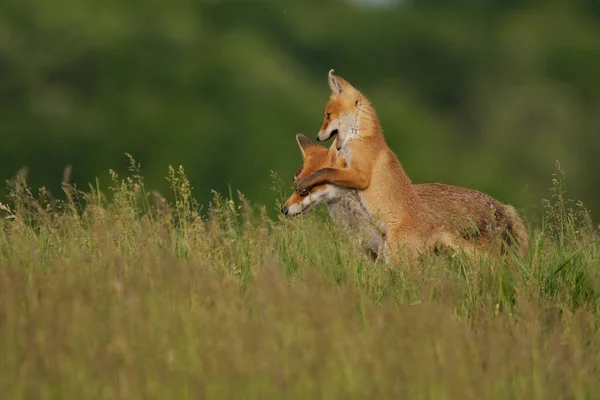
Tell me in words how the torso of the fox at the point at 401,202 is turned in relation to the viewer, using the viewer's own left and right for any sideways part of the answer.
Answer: facing to the left of the viewer

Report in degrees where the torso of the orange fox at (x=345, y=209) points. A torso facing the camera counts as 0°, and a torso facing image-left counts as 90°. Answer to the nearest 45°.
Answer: approximately 90°
